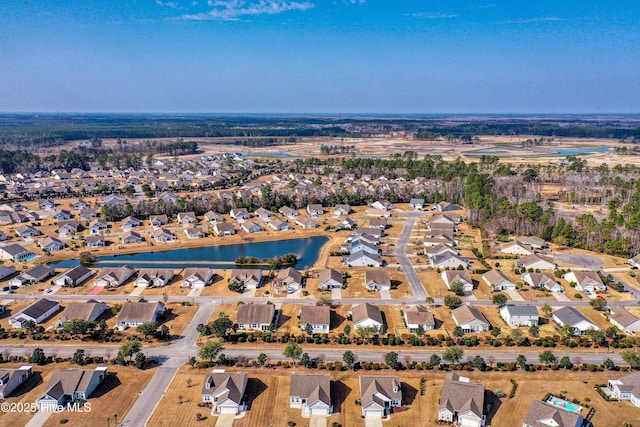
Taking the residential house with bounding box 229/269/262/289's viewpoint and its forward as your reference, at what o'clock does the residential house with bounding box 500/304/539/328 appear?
the residential house with bounding box 500/304/539/328 is roughly at 10 o'clock from the residential house with bounding box 229/269/262/289.

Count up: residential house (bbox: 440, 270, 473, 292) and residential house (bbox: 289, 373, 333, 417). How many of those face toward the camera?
2

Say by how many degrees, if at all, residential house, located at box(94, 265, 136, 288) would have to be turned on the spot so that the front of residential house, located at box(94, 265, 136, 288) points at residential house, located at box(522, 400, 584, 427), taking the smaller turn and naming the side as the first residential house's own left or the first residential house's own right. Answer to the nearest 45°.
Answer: approximately 90° to the first residential house's own left

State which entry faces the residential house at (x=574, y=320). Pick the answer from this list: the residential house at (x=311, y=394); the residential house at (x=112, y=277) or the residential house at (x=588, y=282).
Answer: the residential house at (x=588, y=282)

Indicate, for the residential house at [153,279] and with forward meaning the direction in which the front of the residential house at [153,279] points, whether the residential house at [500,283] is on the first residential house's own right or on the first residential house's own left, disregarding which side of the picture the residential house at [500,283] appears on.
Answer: on the first residential house's own left

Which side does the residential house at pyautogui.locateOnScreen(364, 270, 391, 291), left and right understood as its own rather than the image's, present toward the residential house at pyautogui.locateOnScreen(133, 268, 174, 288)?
right

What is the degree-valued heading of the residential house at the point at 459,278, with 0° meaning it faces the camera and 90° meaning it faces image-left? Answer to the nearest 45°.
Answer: approximately 0°

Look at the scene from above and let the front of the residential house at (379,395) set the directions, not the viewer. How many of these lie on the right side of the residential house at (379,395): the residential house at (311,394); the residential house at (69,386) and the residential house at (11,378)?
3

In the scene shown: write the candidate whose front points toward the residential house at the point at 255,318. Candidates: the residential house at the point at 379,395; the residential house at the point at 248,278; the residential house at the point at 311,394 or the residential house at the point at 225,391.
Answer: the residential house at the point at 248,278
